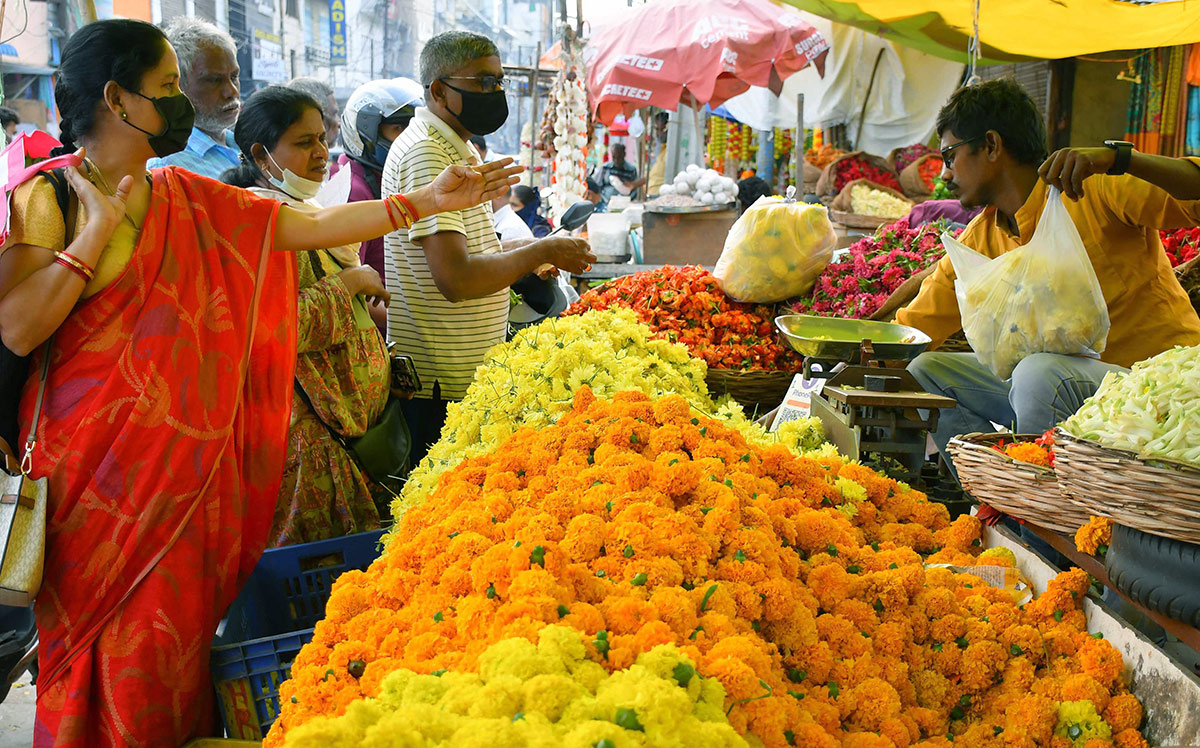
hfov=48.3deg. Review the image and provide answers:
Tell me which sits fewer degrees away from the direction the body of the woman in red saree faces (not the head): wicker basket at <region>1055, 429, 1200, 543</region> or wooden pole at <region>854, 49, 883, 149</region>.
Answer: the wicker basket

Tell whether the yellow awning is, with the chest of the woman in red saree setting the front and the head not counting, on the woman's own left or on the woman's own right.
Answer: on the woman's own left

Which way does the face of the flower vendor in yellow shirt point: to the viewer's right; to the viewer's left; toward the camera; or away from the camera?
to the viewer's left

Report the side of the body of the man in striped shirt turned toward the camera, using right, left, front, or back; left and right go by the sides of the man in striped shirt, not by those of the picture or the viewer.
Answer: right

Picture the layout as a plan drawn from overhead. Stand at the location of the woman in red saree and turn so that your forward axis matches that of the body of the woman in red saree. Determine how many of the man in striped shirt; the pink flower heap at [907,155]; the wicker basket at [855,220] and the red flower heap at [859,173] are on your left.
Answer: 4

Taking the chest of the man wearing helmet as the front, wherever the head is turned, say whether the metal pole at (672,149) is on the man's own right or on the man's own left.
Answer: on the man's own left

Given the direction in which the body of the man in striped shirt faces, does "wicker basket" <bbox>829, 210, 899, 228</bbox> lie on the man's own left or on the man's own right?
on the man's own left

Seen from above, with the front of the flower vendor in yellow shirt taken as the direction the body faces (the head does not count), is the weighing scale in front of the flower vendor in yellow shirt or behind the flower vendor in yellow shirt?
in front

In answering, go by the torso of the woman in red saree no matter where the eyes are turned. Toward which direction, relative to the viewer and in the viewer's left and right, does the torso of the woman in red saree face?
facing the viewer and to the right of the viewer

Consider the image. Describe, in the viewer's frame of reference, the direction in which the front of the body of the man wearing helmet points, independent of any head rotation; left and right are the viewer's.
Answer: facing to the right of the viewer
